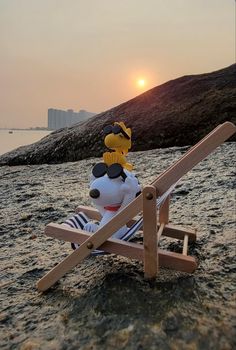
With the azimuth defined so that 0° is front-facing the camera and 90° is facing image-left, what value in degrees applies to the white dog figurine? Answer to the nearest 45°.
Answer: approximately 45°

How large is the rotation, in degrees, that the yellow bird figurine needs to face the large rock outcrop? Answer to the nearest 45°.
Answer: approximately 135° to its right

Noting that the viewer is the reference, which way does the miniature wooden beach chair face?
facing to the left of the viewer

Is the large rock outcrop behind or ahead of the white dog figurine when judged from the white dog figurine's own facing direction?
behind

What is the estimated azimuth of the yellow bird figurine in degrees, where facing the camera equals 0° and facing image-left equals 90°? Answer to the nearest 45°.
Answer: approximately 45°

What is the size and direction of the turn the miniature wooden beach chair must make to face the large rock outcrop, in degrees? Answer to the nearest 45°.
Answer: approximately 90° to its right

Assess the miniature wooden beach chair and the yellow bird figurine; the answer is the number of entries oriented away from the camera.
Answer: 0
